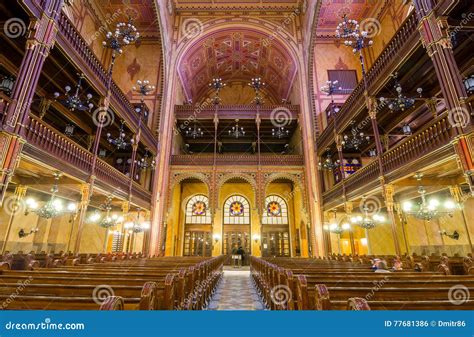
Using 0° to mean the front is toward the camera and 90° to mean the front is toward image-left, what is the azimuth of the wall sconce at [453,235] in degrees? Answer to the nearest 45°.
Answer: approximately 90°
